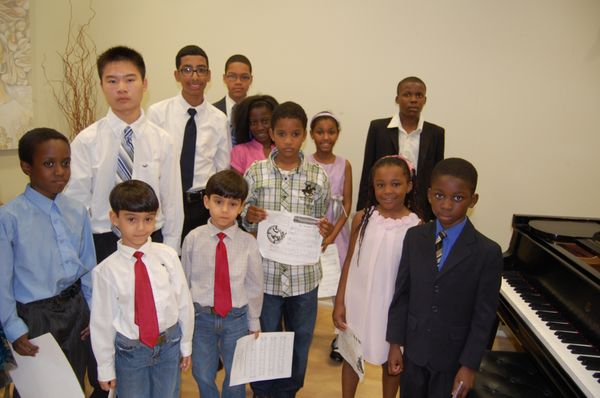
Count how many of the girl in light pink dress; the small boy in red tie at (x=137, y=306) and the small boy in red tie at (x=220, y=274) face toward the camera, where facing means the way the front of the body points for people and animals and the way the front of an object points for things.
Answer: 3

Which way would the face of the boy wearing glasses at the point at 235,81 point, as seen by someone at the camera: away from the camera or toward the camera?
toward the camera

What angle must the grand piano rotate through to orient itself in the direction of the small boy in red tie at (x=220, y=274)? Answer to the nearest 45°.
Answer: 0° — it already faces them

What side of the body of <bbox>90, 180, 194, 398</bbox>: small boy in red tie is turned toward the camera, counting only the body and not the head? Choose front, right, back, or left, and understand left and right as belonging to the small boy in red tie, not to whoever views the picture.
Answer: front

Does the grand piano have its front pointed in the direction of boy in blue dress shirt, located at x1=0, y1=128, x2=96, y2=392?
yes

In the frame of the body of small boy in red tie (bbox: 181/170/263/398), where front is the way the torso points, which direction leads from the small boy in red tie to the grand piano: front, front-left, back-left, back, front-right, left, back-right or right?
left

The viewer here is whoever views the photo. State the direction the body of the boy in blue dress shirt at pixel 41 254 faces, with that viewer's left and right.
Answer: facing the viewer and to the right of the viewer

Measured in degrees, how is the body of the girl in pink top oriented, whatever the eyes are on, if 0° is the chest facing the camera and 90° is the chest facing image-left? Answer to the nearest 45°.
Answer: approximately 315°

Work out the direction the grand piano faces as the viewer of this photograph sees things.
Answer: facing the viewer and to the left of the viewer

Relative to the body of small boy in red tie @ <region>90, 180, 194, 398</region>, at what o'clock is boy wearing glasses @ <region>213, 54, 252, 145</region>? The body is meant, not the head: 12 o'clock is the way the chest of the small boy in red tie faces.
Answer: The boy wearing glasses is roughly at 7 o'clock from the small boy in red tie.

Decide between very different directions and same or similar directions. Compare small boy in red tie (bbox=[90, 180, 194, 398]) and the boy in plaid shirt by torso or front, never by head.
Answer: same or similar directions

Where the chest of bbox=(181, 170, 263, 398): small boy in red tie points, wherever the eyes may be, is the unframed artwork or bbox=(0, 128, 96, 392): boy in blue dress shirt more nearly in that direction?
the boy in blue dress shirt

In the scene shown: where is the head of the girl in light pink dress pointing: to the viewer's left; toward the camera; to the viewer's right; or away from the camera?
toward the camera

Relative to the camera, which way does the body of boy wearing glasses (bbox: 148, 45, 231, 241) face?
toward the camera

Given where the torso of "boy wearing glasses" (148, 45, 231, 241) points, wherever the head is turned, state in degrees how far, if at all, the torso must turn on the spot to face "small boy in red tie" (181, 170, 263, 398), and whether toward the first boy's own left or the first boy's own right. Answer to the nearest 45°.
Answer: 0° — they already face them

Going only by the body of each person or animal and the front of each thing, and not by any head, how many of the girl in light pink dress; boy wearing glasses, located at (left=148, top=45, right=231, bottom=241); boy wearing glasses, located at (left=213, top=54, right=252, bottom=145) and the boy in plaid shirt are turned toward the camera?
4
